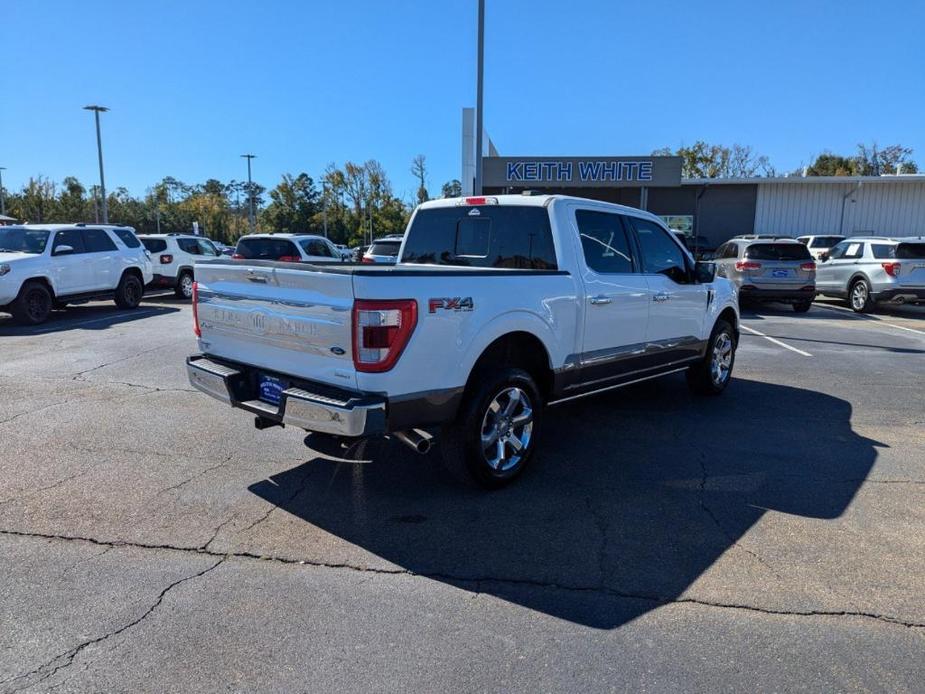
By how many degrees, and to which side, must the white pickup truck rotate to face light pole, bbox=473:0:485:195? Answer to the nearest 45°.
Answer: approximately 45° to its left

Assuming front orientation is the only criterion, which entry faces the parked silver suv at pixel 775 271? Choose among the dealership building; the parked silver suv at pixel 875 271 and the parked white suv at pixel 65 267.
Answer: the dealership building

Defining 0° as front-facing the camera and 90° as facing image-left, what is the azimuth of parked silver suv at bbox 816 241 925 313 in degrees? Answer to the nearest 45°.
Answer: approximately 135°

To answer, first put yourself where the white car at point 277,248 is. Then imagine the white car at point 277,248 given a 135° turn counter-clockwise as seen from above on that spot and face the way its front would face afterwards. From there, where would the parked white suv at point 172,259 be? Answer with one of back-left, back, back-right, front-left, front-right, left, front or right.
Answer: front-right

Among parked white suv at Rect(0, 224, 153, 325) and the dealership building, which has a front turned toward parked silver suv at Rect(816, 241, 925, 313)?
the dealership building

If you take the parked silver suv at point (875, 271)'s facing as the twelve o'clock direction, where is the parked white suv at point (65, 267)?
The parked white suv is roughly at 9 o'clock from the parked silver suv.

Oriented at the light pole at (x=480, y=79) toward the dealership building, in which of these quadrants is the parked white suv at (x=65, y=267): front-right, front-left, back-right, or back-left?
back-left

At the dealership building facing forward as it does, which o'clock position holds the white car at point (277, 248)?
The white car is roughly at 1 o'clock from the dealership building.

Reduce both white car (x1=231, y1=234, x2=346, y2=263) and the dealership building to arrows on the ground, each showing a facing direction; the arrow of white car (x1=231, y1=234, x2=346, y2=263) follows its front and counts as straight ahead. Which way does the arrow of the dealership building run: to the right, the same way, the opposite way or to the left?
the opposite way

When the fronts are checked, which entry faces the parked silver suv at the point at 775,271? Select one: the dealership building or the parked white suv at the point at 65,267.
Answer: the dealership building

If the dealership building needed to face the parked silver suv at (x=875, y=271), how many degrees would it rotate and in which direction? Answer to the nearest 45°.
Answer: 0° — it already faces it
